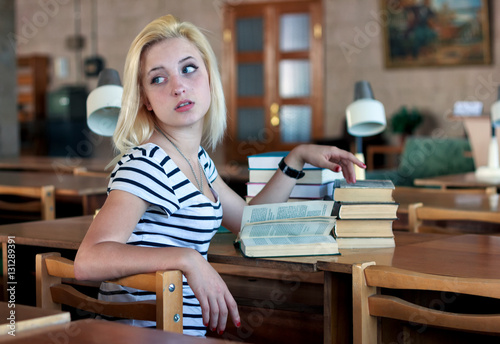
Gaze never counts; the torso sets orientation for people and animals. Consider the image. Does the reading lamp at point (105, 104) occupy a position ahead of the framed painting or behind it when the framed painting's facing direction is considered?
ahead

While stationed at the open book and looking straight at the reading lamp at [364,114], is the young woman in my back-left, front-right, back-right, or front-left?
back-left

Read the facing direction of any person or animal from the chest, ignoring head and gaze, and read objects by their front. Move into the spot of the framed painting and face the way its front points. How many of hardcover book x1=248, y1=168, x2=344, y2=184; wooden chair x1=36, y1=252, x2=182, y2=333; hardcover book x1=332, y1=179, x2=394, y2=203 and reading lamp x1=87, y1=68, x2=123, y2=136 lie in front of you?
4

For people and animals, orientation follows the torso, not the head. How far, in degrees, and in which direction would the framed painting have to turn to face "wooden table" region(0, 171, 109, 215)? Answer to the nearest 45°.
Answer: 0° — it already faces it

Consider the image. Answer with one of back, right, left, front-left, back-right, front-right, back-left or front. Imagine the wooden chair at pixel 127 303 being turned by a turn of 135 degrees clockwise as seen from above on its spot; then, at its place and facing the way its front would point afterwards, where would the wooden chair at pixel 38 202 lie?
back

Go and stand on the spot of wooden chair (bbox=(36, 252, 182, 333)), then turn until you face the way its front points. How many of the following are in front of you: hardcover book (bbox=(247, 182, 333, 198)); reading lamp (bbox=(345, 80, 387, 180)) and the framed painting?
3

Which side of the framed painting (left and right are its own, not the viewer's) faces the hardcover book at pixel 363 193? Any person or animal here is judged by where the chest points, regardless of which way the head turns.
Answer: front

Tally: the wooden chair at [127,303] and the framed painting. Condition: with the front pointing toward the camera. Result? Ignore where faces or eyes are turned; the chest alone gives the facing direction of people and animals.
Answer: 1

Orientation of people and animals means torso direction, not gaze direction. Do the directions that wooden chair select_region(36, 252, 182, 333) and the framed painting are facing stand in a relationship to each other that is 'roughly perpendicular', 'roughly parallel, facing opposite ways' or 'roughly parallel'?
roughly parallel, facing opposite ways

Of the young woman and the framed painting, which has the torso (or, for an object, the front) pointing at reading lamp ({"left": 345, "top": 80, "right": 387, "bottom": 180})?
the framed painting

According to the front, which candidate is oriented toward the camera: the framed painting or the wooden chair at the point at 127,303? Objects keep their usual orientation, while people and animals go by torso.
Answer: the framed painting

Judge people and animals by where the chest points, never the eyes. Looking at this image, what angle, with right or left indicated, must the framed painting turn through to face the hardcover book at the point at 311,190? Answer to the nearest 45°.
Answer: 0° — it already faces it

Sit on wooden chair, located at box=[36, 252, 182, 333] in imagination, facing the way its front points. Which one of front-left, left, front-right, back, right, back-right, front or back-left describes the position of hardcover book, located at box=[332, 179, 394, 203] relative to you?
front-right

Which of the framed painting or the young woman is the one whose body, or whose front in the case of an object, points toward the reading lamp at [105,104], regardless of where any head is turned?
the framed painting

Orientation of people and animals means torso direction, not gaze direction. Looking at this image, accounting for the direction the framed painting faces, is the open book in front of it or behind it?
in front

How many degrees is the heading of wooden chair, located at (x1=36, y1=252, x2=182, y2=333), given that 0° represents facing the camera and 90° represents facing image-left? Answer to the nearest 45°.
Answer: approximately 225°

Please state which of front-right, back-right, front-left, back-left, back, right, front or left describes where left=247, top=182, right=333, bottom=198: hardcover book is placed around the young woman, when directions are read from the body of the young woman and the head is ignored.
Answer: left

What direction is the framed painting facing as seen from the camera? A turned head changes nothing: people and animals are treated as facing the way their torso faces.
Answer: toward the camera
